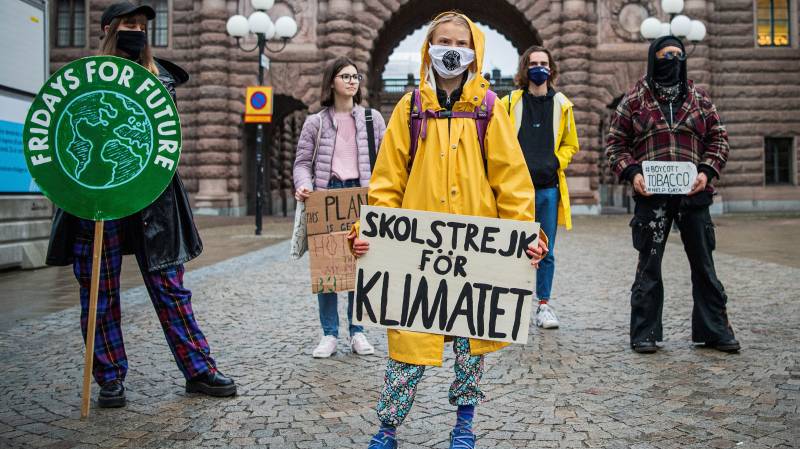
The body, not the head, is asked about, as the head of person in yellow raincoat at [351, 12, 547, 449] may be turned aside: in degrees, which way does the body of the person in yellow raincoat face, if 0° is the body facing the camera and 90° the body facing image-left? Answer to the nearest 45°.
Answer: approximately 0°

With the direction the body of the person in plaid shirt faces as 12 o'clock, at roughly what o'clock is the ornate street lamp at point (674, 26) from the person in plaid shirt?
The ornate street lamp is roughly at 6 o'clock from the person in plaid shirt.

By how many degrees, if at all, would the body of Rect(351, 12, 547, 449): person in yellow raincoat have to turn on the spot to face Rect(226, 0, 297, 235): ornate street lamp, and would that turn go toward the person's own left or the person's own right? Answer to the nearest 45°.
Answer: approximately 180°

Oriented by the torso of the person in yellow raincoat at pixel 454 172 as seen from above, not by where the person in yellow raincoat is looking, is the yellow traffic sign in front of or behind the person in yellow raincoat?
behind

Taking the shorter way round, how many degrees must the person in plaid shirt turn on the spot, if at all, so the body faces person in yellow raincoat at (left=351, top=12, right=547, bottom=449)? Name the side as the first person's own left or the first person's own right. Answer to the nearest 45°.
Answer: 0° — they already face them

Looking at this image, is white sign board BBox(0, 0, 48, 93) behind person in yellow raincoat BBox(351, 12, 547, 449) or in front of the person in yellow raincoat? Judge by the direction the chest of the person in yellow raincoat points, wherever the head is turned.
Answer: behind

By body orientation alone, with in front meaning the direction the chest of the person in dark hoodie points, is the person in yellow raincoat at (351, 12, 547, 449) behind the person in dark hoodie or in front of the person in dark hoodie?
in front
